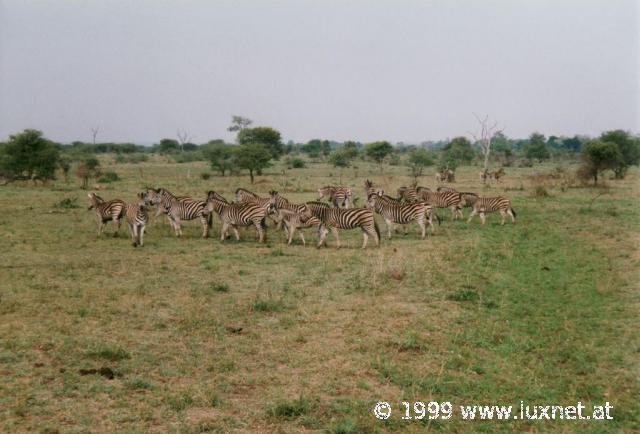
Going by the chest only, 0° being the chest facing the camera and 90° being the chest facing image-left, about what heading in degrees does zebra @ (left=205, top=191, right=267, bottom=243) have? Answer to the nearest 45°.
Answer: approximately 90°

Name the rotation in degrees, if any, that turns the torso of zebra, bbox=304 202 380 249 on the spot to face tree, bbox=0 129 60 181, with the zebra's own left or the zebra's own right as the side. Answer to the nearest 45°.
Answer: approximately 45° to the zebra's own right

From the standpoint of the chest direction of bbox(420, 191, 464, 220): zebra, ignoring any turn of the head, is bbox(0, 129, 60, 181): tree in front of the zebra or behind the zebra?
in front

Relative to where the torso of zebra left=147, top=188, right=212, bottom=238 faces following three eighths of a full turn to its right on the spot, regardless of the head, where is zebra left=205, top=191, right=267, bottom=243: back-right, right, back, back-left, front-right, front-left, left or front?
right

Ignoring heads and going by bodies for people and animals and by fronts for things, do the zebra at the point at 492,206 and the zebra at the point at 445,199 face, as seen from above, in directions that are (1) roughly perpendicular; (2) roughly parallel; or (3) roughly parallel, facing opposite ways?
roughly parallel

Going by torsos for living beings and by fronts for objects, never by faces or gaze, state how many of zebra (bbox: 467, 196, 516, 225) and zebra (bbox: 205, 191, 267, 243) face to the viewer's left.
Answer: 2

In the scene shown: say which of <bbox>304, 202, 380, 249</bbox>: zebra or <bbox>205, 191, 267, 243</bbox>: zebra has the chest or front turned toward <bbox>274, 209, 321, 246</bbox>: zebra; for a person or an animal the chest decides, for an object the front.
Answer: <bbox>304, 202, 380, 249</bbox>: zebra

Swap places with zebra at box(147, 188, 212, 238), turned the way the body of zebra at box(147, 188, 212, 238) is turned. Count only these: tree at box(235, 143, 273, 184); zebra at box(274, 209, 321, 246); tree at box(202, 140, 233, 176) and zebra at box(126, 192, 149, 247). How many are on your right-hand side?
2

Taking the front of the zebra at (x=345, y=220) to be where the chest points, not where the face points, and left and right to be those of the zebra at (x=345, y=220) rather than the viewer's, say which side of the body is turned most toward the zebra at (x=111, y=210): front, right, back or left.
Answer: front

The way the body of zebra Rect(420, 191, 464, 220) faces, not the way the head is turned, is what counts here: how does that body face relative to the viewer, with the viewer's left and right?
facing to the left of the viewer

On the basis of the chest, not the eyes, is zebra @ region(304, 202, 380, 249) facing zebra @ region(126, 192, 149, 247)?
yes

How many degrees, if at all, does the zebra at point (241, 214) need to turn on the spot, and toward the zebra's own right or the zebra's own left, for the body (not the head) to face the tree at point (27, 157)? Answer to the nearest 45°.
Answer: approximately 45° to the zebra's own right

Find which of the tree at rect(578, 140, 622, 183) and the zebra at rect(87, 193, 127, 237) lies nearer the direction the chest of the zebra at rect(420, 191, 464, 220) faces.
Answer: the zebra

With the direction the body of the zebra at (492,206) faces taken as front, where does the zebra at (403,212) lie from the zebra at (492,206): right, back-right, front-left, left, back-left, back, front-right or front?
front-left

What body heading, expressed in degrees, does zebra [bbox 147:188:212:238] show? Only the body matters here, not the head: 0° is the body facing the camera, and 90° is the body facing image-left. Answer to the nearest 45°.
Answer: approximately 90°

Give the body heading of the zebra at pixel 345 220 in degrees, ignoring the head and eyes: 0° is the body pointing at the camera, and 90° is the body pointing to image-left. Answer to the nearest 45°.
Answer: approximately 90°
